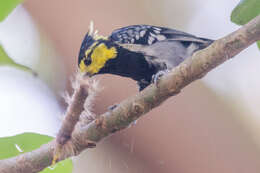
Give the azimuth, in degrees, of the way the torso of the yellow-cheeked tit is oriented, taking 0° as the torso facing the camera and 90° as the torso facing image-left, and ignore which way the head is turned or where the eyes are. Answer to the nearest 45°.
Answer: approximately 90°
